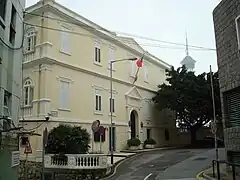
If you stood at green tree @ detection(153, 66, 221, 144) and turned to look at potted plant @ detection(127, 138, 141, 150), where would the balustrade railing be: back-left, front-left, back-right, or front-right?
front-left

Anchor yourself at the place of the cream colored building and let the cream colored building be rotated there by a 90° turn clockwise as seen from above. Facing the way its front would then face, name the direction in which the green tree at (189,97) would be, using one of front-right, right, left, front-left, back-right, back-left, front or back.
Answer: back

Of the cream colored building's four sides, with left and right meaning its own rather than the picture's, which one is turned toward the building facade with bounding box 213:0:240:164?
front

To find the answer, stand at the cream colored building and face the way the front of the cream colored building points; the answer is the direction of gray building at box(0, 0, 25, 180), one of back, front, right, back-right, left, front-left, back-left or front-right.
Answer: front-right

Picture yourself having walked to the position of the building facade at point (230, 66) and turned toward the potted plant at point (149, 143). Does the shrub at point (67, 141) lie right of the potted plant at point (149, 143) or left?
left
